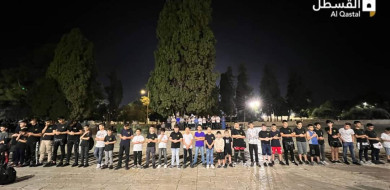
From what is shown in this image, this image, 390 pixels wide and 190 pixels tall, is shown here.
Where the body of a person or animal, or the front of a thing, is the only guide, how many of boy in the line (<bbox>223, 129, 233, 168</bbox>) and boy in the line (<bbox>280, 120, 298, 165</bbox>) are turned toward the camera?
2

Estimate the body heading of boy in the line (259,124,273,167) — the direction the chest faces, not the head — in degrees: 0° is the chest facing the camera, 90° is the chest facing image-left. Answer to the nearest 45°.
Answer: approximately 0°

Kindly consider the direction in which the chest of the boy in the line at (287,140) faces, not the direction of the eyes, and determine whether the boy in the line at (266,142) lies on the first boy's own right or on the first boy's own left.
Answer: on the first boy's own right

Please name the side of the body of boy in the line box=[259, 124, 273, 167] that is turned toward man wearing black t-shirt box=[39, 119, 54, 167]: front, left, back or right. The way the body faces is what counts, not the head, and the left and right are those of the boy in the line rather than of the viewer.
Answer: right

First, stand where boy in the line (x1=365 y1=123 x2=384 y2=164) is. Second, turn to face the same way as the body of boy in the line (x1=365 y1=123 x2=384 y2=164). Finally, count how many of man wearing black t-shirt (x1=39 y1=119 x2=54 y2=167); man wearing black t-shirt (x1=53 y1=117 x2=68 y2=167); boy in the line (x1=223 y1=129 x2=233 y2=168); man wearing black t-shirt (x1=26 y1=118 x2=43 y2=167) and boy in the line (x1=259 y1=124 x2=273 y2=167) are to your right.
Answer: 5

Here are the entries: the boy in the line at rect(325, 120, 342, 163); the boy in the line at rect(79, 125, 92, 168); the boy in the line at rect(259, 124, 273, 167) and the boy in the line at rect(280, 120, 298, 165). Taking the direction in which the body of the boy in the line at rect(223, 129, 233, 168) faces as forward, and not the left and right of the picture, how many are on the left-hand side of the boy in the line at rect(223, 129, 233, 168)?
3
